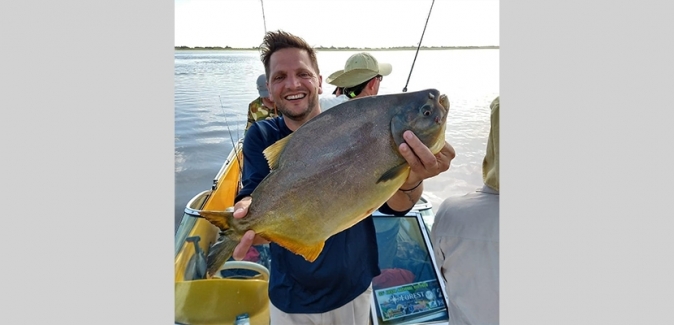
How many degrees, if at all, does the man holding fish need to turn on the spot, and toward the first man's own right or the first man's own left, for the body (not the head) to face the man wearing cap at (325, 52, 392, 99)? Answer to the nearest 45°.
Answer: approximately 180°

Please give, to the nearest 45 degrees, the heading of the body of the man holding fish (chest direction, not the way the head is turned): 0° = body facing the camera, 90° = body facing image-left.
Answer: approximately 0°

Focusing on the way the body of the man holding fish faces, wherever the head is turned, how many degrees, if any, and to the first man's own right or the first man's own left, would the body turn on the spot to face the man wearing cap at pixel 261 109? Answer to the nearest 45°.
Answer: approximately 180°
